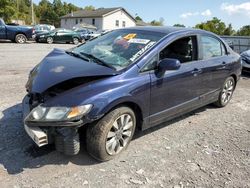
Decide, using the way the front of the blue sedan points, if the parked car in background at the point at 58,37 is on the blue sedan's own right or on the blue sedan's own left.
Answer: on the blue sedan's own right

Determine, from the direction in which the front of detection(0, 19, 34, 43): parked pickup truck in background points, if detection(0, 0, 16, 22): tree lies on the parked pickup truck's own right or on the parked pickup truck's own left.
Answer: on the parked pickup truck's own right

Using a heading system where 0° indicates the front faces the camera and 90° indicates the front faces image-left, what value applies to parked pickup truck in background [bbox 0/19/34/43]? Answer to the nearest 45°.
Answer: approximately 90°

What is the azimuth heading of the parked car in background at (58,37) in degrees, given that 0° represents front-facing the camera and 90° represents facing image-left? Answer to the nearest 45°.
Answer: approximately 45°

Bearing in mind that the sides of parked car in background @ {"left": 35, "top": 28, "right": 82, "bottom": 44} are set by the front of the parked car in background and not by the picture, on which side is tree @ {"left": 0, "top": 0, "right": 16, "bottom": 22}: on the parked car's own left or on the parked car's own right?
on the parked car's own right

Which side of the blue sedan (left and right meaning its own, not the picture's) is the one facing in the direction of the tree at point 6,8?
right
